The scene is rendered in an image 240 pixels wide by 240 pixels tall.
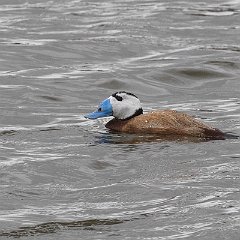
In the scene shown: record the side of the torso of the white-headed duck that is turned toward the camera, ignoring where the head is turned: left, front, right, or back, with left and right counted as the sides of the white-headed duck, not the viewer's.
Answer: left
